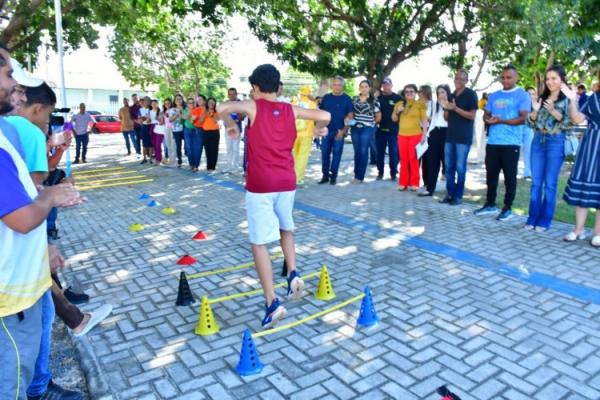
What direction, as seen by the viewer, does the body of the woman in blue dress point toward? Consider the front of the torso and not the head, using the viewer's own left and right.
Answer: facing the viewer and to the left of the viewer

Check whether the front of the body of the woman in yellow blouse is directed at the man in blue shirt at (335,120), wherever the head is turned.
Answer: no

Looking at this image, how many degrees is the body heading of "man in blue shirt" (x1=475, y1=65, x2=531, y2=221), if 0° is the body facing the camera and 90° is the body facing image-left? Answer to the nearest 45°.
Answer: approximately 45°

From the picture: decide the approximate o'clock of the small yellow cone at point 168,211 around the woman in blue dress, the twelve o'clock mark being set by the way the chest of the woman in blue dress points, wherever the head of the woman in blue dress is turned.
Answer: The small yellow cone is roughly at 1 o'clock from the woman in blue dress.

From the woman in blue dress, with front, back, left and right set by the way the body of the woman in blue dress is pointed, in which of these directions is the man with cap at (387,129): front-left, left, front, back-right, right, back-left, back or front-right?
right

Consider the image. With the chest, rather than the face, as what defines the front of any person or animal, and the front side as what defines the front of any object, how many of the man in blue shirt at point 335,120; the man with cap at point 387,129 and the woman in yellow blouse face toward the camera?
3

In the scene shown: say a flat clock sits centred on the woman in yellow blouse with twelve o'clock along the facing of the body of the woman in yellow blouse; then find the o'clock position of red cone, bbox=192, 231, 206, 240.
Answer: The red cone is roughly at 1 o'clock from the woman in yellow blouse.

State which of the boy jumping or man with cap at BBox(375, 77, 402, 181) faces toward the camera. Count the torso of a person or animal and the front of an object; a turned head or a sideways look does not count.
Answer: the man with cap

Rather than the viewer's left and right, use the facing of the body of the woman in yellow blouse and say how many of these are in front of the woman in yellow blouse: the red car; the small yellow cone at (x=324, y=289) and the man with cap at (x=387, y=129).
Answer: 1

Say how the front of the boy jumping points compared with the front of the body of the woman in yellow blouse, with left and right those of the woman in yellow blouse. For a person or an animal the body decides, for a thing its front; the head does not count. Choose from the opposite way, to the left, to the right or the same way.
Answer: the opposite way

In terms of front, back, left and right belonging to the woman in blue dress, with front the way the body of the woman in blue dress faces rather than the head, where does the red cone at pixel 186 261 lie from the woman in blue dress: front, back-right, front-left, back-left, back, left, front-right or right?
front

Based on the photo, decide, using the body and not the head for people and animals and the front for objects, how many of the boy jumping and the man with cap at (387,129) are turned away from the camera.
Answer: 1

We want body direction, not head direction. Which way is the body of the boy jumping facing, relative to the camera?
away from the camera

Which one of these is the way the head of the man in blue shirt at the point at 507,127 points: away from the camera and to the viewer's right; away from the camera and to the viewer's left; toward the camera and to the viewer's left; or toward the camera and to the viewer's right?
toward the camera and to the viewer's left

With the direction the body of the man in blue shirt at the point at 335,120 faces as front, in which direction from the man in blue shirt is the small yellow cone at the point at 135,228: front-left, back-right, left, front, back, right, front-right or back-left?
front-right

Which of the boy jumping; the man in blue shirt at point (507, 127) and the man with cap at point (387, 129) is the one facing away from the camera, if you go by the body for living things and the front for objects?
the boy jumping

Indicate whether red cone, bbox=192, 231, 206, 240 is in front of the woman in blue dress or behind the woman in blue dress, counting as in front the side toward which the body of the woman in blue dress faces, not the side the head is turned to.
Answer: in front

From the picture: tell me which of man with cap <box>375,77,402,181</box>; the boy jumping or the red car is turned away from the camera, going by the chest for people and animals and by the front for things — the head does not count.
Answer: the boy jumping

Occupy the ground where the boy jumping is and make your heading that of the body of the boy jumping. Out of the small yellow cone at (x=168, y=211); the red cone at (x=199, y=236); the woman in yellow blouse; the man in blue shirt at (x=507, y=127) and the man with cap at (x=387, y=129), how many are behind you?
0
